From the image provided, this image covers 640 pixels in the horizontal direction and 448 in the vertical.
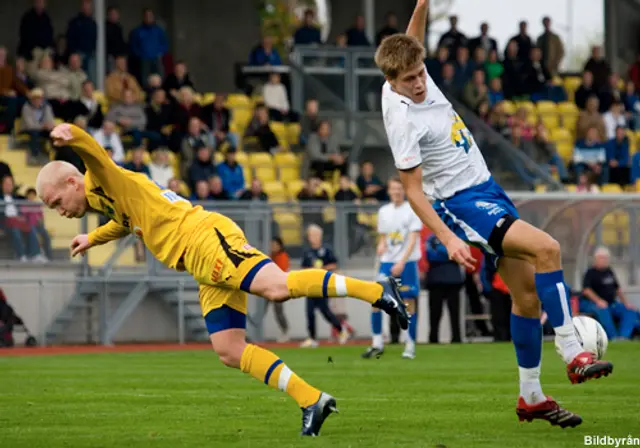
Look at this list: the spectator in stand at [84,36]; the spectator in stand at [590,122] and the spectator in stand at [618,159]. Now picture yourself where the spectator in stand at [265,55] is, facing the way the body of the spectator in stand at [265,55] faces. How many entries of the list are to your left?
2

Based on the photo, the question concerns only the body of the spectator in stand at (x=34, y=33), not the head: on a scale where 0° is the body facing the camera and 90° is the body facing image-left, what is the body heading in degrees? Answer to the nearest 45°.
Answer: approximately 315°

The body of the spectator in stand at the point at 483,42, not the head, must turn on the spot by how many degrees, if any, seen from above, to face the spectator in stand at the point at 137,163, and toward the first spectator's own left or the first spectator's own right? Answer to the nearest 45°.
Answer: approximately 45° to the first spectator's own right

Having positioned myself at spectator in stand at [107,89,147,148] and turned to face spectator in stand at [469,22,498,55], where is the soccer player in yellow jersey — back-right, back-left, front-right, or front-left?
back-right

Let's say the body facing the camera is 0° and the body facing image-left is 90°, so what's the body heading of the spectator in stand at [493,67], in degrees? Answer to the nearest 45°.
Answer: approximately 0°

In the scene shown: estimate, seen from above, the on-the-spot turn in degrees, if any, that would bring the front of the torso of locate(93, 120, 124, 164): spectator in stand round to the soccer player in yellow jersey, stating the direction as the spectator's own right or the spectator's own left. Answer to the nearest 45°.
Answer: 0° — they already face them

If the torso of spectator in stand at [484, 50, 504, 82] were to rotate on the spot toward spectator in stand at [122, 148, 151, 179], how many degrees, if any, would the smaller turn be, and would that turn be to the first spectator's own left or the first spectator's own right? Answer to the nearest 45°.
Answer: approximately 45° to the first spectator's own right

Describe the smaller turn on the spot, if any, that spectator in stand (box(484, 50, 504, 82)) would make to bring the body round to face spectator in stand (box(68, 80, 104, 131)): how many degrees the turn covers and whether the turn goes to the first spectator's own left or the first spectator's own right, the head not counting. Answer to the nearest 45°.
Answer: approximately 45° to the first spectator's own right

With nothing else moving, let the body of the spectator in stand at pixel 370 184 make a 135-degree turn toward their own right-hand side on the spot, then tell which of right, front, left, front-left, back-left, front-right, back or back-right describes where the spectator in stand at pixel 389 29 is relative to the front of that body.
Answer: front-right

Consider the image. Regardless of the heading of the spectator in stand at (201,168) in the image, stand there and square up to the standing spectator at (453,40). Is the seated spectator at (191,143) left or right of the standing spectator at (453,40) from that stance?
left
